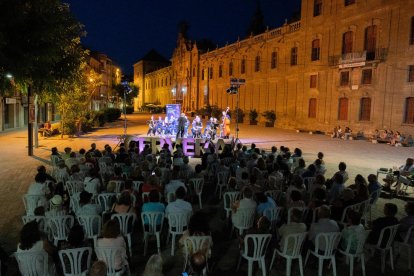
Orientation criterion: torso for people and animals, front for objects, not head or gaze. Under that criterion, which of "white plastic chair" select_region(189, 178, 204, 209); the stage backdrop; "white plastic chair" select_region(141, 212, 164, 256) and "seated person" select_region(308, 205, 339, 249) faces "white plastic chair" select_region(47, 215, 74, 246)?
the stage backdrop

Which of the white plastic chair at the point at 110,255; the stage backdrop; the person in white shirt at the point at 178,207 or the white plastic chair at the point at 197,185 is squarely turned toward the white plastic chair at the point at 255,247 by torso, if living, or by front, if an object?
the stage backdrop

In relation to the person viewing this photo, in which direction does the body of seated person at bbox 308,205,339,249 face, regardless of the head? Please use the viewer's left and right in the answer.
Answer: facing away from the viewer

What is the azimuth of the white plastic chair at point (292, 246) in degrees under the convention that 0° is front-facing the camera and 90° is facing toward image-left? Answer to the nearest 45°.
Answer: approximately 135°

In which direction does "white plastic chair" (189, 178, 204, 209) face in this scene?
away from the camera

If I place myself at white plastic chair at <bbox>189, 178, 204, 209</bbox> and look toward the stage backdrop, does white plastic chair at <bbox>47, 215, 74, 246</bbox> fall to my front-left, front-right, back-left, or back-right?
back-left

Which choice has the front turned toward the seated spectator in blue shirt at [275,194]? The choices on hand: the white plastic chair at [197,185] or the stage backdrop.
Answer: the stage backdrop

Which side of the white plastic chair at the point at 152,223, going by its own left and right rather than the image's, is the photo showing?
back

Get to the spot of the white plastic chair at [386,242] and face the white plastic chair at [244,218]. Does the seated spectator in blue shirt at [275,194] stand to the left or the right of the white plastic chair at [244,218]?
right

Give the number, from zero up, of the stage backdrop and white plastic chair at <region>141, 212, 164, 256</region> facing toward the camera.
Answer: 1

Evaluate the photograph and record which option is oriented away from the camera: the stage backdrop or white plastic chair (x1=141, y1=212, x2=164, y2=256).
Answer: the white plastic chair

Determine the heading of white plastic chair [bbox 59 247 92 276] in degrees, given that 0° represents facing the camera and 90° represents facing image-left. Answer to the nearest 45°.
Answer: approximately 180°
